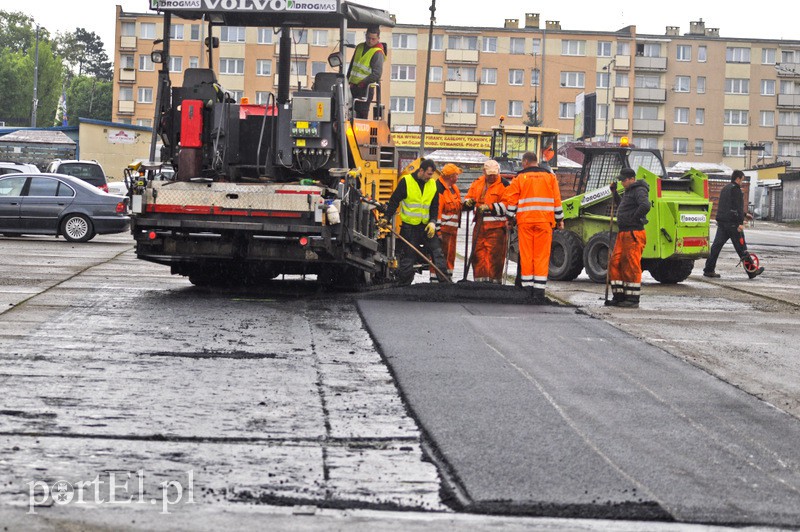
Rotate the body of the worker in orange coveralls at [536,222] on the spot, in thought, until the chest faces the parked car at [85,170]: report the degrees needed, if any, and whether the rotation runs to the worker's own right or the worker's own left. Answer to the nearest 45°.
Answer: approximately 45° to the worker's own left

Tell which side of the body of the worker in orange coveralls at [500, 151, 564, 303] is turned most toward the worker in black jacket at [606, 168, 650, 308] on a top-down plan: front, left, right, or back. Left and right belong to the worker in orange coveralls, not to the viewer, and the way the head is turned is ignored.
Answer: right

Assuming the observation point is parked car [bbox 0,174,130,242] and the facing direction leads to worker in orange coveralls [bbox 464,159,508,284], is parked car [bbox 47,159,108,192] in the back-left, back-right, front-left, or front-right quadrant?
back-left

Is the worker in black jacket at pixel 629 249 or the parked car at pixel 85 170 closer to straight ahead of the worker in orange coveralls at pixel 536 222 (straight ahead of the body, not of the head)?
the parked car

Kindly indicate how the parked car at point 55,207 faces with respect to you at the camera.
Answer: facing to the left of the viewer

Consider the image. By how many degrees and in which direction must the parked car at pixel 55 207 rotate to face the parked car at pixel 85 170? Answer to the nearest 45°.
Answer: approximately 90° to its right

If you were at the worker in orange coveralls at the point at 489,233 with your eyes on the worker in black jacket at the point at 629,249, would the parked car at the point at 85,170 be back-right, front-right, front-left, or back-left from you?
back-left

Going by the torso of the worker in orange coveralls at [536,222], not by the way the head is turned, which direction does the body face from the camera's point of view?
away from the camera
